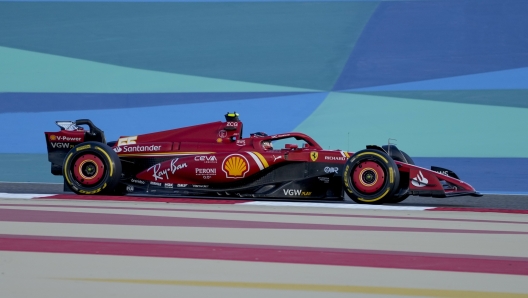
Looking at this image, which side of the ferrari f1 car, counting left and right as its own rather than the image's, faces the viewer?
right
